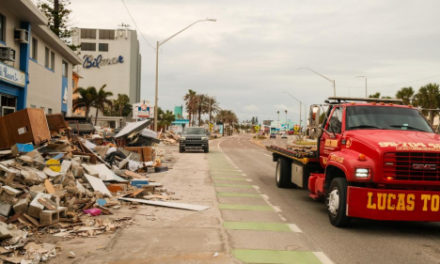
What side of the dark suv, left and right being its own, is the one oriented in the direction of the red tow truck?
front

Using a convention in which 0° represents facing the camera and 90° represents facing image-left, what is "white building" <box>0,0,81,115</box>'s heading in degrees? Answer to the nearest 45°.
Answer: approximately 315°

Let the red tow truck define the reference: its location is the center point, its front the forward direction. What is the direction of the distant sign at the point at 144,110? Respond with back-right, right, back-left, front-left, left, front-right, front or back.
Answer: back

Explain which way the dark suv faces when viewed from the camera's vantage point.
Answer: facing the viewer

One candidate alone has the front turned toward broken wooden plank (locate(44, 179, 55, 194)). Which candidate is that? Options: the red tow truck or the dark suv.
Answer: the dark suv

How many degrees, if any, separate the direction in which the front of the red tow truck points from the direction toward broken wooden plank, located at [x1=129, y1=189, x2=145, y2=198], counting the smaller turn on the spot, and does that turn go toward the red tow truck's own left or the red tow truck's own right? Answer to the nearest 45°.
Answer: approximately 135° to the red tow truck's own right

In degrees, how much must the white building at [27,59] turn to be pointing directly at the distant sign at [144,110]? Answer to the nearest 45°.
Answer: approximately 90° to its left

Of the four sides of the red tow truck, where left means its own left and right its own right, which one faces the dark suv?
back

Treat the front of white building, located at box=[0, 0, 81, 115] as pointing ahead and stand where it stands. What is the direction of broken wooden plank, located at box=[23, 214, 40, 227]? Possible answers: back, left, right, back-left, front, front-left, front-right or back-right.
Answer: front-right

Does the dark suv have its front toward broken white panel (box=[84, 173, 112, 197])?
yes

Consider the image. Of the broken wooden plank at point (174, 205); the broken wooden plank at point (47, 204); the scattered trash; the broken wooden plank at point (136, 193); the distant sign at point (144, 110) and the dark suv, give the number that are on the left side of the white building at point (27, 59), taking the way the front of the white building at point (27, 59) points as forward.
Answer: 2

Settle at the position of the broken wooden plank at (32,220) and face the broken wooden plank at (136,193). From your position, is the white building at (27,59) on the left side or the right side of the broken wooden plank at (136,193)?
left

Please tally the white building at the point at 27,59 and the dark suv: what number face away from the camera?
0

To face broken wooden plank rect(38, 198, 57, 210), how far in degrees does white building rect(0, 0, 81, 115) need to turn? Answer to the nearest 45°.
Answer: approximately 45° to its right

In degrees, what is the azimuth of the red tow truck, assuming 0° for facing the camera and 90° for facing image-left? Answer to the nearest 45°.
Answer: approximately 315°
